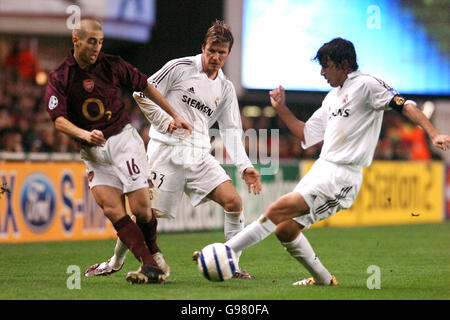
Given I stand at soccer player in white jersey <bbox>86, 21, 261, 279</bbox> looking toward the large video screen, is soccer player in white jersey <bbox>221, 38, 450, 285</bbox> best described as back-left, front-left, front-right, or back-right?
back-right

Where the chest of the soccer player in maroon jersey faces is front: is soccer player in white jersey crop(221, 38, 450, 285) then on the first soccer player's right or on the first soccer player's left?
on the first soccer player's left

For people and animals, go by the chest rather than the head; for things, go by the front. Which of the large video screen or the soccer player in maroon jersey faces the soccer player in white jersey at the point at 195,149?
the large video screen

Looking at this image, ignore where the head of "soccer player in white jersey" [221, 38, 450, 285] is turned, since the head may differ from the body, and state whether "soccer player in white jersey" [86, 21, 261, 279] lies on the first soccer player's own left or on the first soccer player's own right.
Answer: on the first soccer player's own right

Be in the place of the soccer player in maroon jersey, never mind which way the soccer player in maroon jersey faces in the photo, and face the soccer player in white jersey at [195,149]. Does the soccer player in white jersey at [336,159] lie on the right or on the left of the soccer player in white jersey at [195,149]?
right

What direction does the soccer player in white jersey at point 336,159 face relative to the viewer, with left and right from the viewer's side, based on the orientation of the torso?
facing the viewer and to the left of the viewer

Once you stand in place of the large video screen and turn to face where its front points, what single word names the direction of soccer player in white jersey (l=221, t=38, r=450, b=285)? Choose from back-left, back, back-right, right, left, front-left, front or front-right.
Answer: front

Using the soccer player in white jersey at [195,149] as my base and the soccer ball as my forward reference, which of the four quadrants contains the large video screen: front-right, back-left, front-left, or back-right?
back-left

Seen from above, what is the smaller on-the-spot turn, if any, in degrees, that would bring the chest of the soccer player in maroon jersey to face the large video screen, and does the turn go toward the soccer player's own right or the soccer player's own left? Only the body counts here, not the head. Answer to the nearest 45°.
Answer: approximately 135° to the soccer player's own left

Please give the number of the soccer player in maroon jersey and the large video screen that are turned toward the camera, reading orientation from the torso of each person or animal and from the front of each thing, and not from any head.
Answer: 2

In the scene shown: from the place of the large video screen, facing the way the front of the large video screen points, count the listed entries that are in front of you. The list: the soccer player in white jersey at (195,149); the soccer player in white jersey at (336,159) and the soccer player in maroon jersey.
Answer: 3

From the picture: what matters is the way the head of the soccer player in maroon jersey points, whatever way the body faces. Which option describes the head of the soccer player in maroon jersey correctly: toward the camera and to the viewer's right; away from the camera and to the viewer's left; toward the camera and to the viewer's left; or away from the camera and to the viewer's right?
toward the camera and to the viewer's right

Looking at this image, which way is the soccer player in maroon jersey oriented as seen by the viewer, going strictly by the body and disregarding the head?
toward the camera

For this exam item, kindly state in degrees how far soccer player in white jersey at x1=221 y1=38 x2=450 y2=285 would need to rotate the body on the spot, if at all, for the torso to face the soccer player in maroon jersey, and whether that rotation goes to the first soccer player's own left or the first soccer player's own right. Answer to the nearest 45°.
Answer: approximately 45° to the first soccer player's own right

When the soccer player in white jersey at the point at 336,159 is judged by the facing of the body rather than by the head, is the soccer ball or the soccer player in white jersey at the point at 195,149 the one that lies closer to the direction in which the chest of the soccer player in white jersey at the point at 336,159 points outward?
the soccer ball
